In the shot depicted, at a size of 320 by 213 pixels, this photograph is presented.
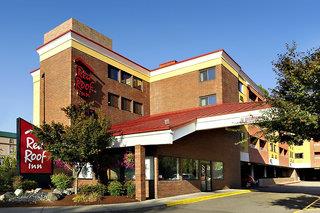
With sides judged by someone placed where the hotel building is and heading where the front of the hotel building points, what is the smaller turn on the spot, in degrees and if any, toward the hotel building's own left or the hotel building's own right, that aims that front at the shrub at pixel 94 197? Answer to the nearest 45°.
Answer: approximately 45° to the hotel building's own right

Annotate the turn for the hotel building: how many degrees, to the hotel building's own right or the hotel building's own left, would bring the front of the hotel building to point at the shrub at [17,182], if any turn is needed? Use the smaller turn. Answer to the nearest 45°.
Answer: approximately 90° to the hotel building's own right
